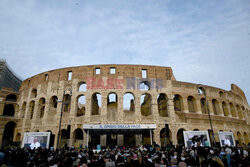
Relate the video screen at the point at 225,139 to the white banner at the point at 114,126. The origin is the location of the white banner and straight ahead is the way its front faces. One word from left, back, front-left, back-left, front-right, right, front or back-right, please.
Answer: left

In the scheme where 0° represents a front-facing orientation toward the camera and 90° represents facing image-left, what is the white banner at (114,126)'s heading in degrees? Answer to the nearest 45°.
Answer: approximately 0°

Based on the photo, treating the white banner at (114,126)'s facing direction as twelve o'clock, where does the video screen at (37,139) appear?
The video screen is roughly at 3 o'clock from the white banner.

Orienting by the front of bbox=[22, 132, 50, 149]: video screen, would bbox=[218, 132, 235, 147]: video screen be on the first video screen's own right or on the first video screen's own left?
on the first video screen's own left

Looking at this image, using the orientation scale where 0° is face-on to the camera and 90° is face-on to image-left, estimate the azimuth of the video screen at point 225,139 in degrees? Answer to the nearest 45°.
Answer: approximately 0°

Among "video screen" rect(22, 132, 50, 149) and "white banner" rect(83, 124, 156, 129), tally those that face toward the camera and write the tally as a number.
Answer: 2
